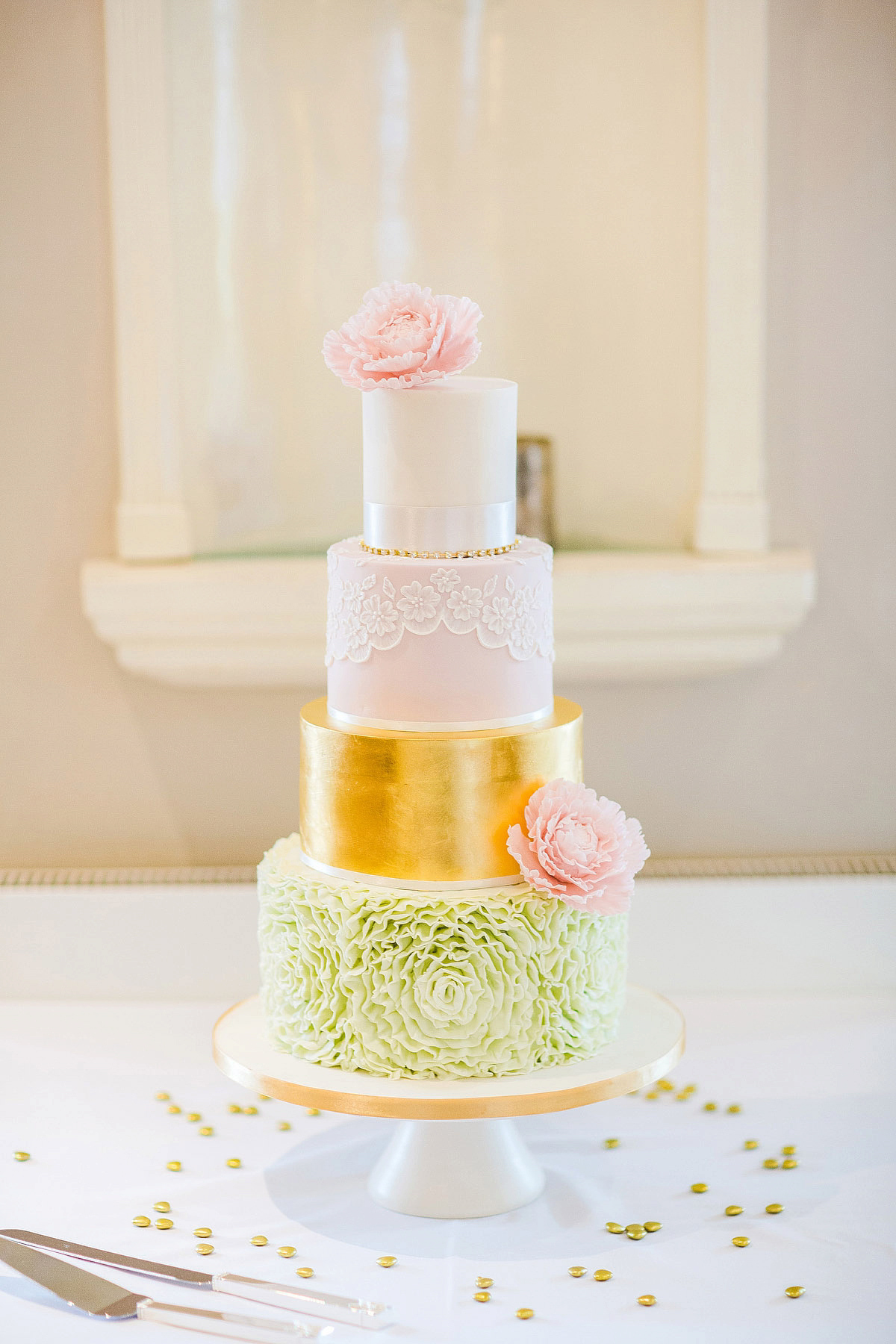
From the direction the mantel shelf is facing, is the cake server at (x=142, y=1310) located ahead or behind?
ahead

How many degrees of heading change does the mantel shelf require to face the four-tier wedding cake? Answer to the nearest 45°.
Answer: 0° — it already faces it

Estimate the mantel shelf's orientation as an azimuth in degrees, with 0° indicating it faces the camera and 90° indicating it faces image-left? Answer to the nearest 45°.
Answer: approximately 0°

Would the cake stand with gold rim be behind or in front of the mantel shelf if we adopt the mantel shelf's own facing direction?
in front

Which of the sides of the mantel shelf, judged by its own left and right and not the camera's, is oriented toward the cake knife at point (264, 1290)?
front
